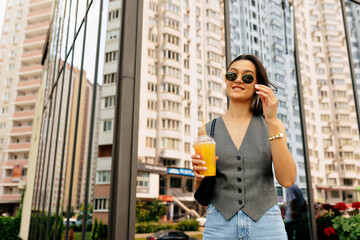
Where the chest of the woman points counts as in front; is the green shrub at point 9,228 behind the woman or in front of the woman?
behind

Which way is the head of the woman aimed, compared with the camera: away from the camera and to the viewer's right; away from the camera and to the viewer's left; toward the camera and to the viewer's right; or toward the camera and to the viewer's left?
toward the camera and to the viewer's left

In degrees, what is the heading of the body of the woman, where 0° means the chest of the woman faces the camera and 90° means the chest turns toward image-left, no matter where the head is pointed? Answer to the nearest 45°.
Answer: approximately 0°

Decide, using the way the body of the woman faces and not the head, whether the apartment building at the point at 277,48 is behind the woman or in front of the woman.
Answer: behind

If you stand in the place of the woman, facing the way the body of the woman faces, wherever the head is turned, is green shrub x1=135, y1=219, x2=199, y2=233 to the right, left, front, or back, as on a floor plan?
back

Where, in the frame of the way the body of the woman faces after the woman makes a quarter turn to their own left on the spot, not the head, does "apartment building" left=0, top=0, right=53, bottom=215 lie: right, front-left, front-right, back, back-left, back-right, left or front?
back-left

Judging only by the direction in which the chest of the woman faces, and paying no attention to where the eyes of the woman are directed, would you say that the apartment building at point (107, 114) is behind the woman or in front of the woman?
behind

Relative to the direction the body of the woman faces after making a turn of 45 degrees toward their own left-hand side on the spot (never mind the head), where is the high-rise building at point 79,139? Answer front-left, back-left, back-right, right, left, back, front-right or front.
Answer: back
